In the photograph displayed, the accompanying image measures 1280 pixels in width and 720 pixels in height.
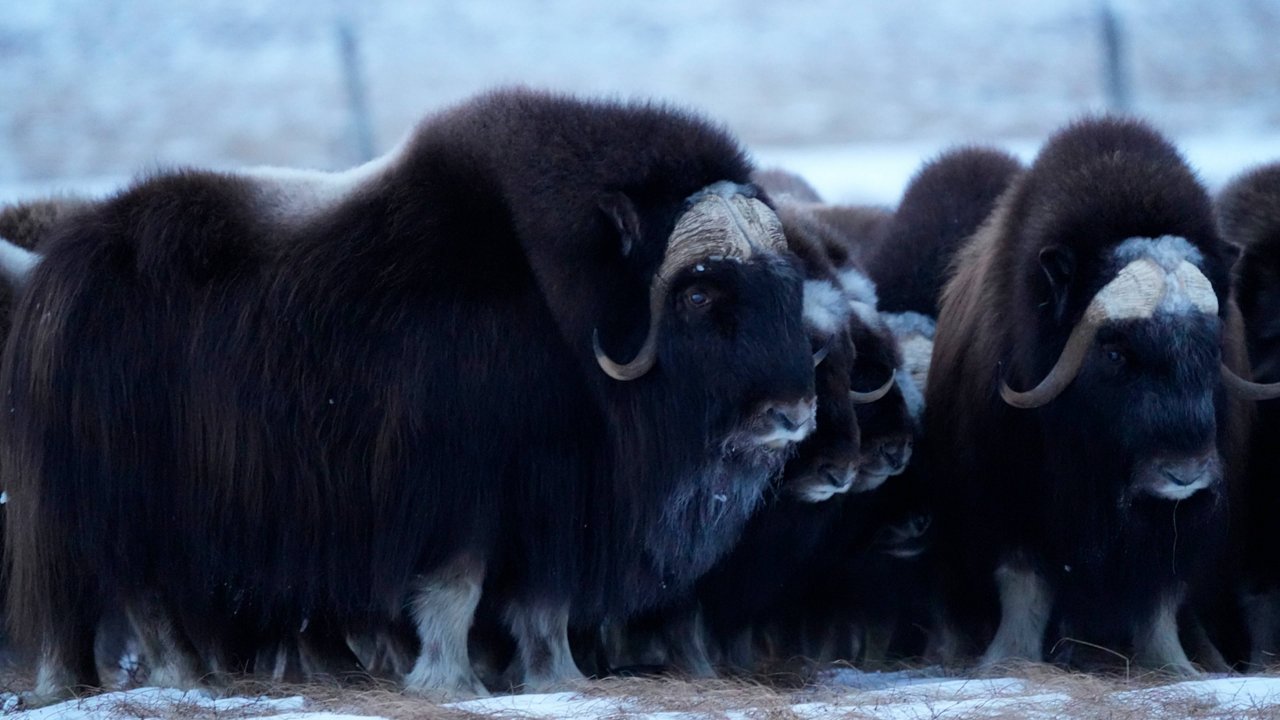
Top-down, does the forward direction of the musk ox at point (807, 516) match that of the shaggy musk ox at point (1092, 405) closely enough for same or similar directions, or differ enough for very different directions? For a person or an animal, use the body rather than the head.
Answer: same or similar directions

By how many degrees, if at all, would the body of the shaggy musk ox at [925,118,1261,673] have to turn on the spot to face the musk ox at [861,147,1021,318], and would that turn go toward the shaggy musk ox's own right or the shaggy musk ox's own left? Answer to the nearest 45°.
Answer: approximately 180°

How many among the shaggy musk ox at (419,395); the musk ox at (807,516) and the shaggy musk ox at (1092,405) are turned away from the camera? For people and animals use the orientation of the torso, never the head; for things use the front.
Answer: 0

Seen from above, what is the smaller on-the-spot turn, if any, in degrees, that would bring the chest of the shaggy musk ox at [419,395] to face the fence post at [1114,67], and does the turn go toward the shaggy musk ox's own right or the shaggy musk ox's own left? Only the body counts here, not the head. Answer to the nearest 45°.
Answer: approximately 45° to the shaggy musk ox's own left

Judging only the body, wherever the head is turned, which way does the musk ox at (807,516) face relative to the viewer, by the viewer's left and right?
facing the viewer and to the right of the viewer

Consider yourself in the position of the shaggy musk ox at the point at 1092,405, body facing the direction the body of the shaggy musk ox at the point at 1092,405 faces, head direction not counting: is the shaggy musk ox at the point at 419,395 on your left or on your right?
on your right

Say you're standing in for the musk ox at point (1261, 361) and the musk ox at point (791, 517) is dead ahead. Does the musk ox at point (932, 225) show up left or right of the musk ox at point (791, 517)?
right

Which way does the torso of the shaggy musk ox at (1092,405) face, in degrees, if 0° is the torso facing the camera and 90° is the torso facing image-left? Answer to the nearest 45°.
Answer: approximately 315°

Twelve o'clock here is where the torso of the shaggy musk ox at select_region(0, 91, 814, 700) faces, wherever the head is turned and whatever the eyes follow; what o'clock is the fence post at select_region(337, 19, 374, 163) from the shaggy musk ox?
The fence post is roughly at 9 o'clock from the shaggy musk ox.

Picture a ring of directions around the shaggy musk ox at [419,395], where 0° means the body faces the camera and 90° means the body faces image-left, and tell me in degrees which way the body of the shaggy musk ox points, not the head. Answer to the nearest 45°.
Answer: approximately 270°

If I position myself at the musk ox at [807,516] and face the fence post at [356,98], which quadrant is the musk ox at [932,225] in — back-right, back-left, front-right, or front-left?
front-right

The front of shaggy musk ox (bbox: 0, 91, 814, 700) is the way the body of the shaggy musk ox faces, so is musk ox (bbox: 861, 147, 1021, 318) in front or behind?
in front

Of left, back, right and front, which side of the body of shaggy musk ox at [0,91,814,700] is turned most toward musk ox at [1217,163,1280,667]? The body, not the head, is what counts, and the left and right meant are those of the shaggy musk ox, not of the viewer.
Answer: front

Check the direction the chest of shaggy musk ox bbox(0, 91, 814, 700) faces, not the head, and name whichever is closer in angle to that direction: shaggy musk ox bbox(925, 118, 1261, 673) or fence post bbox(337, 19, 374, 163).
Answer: the shaggy musk ox
